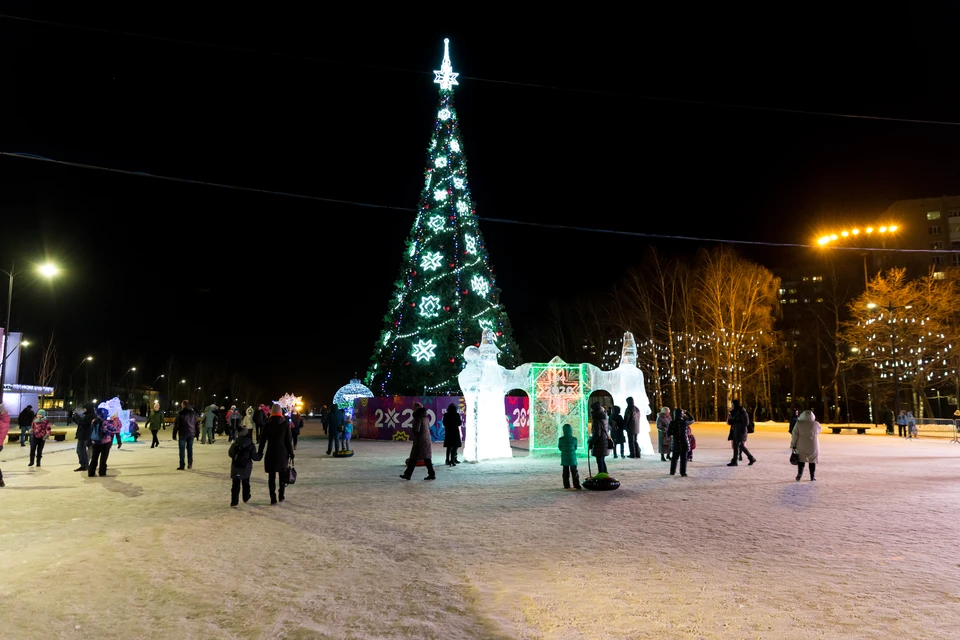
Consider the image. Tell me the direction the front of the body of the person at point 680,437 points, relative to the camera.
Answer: away from the camera

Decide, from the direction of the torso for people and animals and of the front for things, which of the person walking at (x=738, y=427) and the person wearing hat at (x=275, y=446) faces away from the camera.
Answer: the person wearing hat

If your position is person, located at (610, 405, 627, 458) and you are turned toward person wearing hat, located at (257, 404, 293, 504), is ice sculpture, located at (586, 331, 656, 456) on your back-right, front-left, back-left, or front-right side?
back-right

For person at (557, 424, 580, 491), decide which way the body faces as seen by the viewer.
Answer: away from the camera

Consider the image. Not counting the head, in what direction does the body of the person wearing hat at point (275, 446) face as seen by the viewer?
away from the camera

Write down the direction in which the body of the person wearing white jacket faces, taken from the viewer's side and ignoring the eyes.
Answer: away from the camera

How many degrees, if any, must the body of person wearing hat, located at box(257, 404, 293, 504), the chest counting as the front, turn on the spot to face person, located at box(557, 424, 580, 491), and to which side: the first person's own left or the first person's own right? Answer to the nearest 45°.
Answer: approximately 90° to the first person's own right
